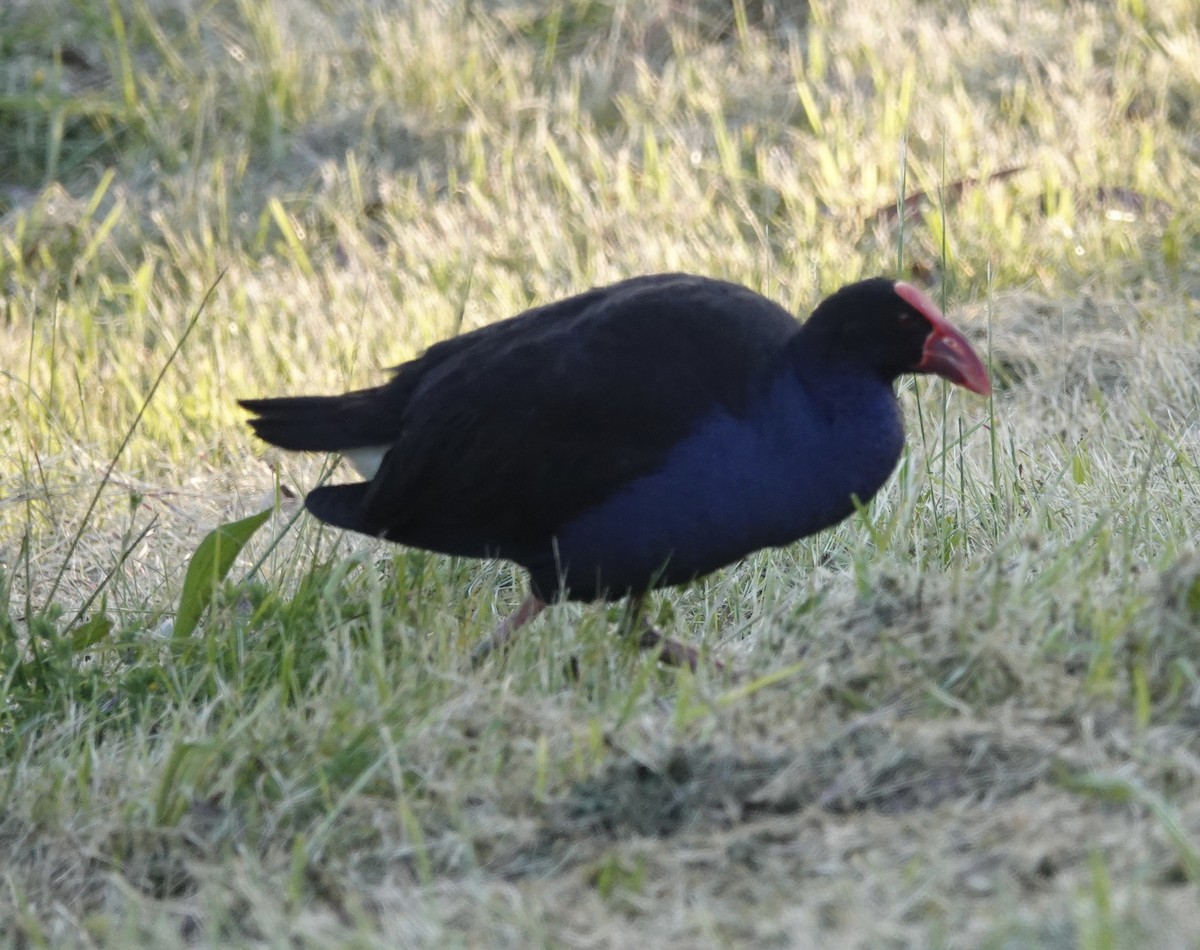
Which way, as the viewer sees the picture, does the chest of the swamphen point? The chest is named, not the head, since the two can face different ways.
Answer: to the viewer's right
